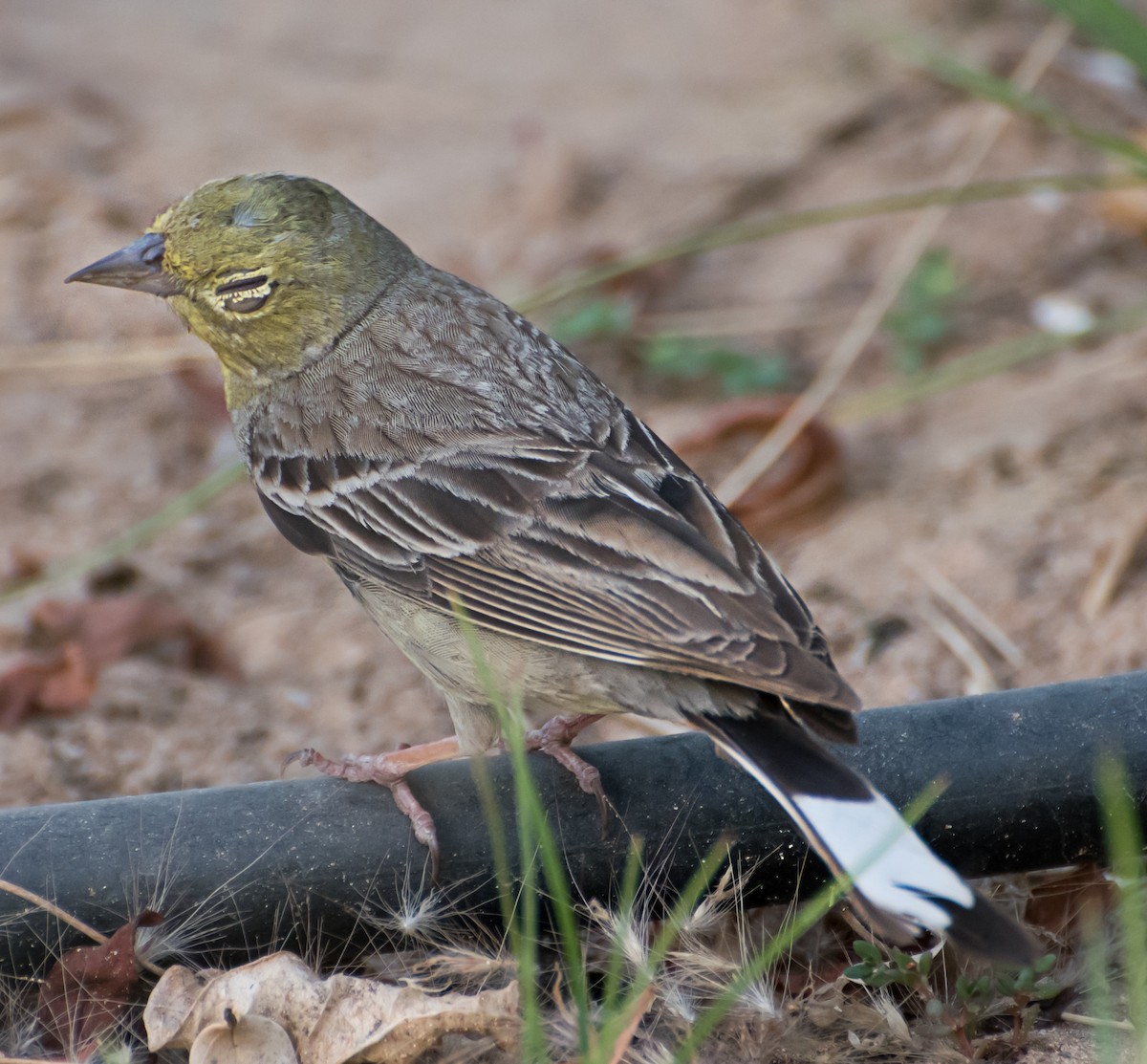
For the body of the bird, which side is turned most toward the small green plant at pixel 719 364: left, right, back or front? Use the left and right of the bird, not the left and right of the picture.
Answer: right

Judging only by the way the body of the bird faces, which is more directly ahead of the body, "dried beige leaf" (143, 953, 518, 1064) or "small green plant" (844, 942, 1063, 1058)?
the dried beige leaf

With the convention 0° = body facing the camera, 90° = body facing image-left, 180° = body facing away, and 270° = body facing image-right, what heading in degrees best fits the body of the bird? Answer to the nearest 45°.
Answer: approximately 90°

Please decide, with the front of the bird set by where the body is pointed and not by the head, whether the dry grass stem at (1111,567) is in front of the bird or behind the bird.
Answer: behind

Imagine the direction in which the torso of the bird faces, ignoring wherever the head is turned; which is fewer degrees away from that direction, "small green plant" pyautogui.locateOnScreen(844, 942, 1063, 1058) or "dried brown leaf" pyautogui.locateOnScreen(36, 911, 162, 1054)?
the dried brown leaf

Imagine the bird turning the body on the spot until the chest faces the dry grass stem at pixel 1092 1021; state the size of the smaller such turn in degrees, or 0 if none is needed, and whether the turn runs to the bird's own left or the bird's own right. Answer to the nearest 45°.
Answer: approximately 135° to the bird's own left

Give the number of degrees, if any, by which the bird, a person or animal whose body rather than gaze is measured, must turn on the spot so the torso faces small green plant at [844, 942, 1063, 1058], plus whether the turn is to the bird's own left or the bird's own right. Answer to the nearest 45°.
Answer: approximately 135° to the bird's own left

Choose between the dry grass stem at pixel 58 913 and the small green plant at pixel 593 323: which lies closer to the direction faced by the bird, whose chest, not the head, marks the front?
the dry grass stem

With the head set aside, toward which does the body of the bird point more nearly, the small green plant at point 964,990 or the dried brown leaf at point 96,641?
the dried brown leaf
